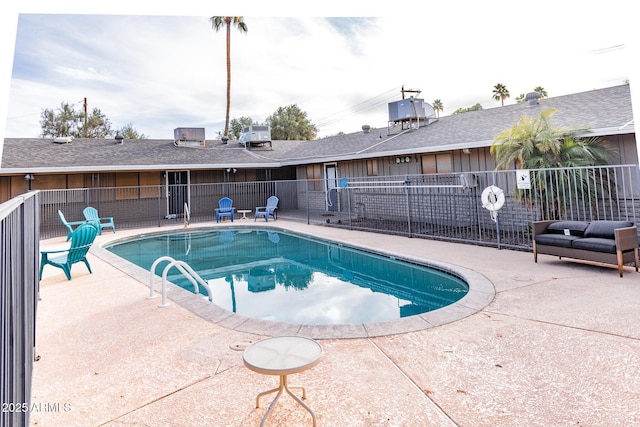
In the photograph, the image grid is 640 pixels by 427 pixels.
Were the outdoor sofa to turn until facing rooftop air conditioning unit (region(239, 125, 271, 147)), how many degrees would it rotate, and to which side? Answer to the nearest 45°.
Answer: approximately 90° to its right

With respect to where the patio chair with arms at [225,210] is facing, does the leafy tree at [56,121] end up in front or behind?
behind

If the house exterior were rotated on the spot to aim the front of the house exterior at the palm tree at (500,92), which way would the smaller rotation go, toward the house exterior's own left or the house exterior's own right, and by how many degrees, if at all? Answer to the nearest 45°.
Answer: approximately 135° to the house exterior's own left

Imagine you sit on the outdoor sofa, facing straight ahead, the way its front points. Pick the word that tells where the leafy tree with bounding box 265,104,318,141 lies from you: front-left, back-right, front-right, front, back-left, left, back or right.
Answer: right

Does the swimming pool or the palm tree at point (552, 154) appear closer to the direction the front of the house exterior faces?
the swimming pool

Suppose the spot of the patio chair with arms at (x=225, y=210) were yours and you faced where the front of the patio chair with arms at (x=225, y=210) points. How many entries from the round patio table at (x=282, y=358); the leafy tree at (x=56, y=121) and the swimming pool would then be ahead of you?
2

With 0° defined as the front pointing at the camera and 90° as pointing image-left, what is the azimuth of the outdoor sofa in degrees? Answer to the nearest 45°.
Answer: approximately 45°

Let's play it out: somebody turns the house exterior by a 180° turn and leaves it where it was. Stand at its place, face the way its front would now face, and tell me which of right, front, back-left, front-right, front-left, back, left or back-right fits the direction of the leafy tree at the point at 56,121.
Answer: front-left

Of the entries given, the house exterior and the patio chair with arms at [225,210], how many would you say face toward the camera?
2

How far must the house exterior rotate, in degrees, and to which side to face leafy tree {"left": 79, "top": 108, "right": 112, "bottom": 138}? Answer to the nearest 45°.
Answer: approximately 135° to its right

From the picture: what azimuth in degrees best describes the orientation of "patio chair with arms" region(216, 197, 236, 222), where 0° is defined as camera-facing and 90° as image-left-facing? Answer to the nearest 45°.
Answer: approximately 0°

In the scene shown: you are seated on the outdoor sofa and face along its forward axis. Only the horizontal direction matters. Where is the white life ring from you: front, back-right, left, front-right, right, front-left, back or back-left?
right

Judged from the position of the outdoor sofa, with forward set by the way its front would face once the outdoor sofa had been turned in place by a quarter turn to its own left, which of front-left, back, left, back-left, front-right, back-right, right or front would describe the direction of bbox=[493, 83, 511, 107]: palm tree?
back-left
